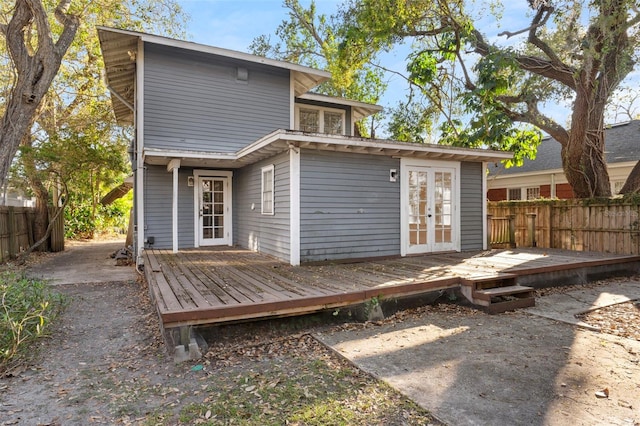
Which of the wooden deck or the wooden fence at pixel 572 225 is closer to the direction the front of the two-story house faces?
the wooden deck

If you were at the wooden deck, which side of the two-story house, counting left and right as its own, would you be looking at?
back

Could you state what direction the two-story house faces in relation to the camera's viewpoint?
facing the viewer

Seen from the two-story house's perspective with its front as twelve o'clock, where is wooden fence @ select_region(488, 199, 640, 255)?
The wooden fence is roughly at 9 o'clock from the two-story house.

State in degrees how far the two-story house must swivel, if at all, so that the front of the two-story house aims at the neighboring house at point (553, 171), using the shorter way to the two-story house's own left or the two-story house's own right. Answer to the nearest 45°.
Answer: approximately 90° to the two-story house's own left
